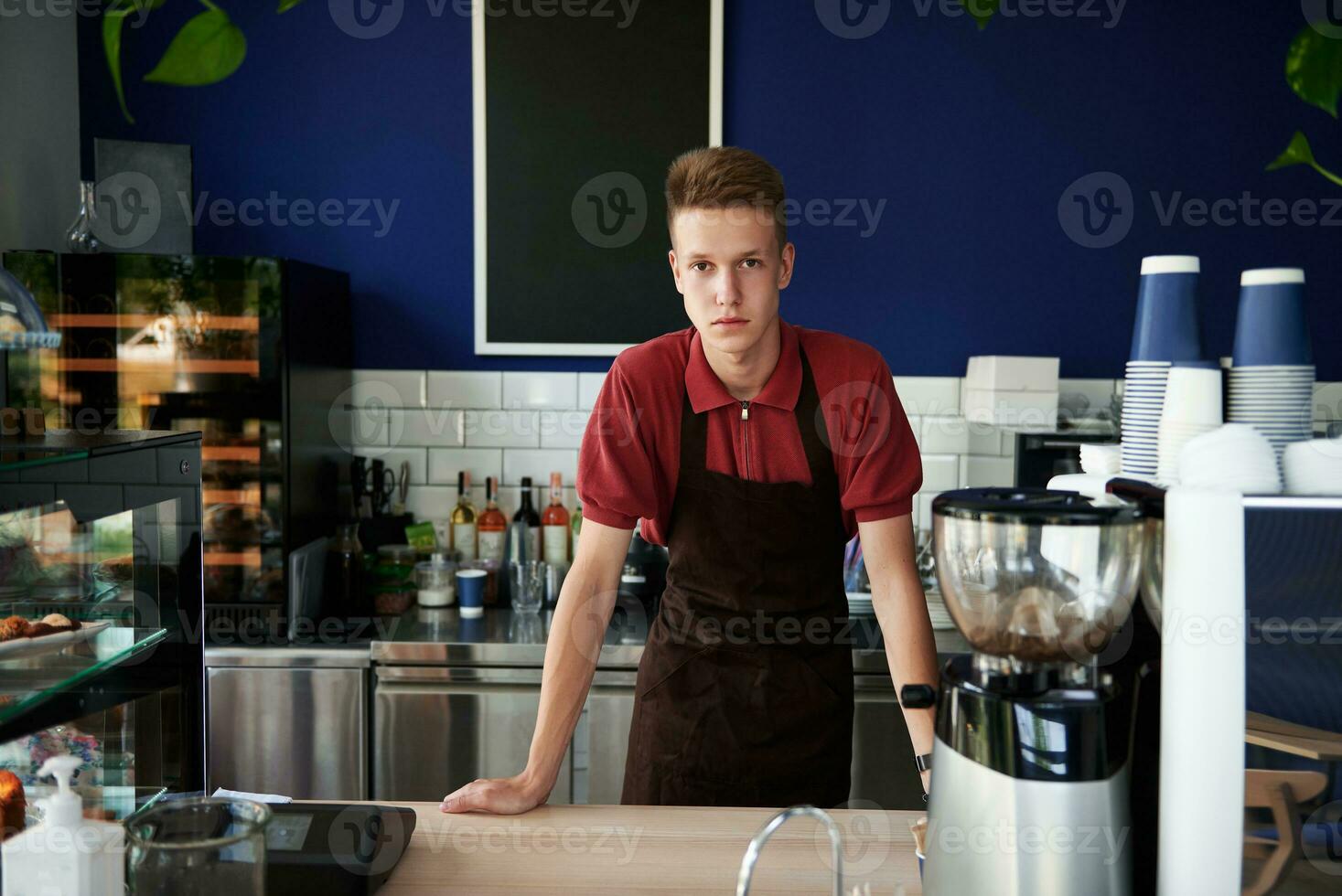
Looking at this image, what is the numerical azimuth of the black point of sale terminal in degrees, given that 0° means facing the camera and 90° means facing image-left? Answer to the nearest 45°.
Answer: approximately 0°

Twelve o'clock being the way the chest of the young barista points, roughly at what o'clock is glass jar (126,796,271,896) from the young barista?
The glass jar is roughly at 1 o'clock from the young barista.

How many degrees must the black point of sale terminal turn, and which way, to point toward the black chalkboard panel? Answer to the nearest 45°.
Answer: approximately 180°

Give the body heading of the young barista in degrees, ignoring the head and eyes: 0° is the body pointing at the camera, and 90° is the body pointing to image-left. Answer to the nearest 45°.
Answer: approximately 0°

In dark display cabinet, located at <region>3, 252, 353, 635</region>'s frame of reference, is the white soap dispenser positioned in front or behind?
in front

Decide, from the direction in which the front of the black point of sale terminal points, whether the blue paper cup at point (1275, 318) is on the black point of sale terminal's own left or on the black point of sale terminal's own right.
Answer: on the black point of sale terminal's own left

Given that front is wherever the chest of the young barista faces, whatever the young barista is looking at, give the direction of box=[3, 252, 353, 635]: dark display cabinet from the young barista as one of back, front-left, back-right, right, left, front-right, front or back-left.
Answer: back-right
